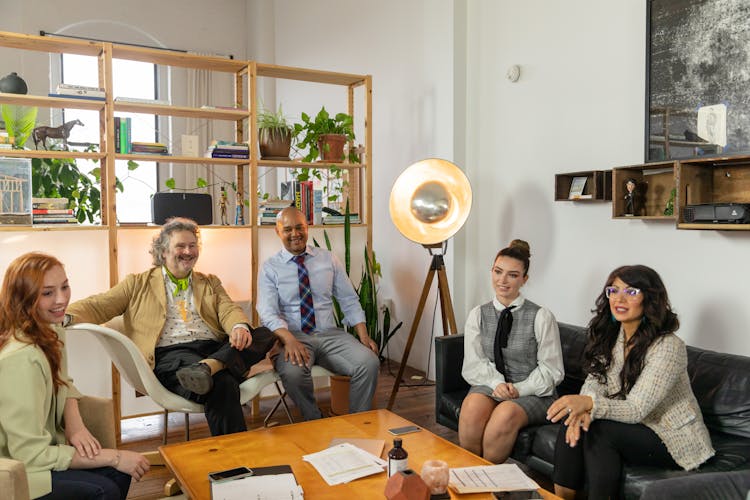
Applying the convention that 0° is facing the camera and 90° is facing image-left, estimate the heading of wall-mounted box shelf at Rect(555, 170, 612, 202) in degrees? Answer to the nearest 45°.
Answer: approximately 45°

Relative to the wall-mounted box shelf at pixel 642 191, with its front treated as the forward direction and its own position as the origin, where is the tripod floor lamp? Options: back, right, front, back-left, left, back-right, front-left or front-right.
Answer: front-right

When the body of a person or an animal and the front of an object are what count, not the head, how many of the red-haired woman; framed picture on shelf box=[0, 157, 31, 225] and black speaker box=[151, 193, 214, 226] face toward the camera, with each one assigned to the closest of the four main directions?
2

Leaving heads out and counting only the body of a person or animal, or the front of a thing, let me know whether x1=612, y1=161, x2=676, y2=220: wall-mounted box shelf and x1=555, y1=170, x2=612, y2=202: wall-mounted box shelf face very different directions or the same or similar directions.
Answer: same or similar directions

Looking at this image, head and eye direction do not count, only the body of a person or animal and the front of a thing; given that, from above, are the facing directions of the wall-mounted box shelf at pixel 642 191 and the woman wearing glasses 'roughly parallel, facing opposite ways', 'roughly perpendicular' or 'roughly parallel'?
roughly parallel

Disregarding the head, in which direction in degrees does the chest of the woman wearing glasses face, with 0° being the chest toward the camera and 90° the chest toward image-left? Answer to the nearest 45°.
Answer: approximately 45°

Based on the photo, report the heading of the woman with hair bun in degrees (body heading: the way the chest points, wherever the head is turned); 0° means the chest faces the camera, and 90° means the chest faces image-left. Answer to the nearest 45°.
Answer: approximately 45°

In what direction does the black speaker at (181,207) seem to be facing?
toward the camera

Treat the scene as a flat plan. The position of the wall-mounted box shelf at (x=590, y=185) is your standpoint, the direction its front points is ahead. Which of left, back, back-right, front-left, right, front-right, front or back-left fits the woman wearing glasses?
front-left

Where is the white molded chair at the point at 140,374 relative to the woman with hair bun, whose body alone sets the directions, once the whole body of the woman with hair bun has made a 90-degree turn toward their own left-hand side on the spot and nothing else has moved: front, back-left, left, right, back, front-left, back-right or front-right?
back-right

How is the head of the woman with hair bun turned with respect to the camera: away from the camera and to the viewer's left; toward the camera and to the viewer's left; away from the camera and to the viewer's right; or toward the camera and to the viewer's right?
toward the camera and to the viewer's left

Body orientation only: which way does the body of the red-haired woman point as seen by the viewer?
to the viewer's right

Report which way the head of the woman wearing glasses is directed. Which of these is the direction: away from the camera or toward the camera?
toward the camera

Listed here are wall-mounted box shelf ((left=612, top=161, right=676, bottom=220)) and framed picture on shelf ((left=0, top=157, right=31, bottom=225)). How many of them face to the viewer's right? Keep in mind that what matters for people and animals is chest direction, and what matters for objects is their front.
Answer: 0

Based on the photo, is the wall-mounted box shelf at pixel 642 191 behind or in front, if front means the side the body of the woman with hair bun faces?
behind

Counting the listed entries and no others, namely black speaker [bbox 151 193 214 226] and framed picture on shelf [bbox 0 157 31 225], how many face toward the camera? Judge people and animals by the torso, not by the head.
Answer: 2
